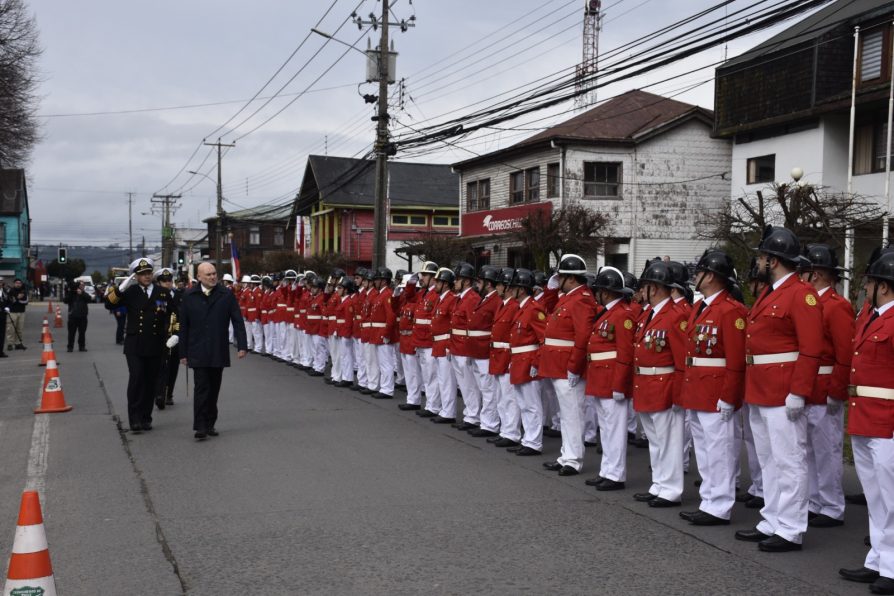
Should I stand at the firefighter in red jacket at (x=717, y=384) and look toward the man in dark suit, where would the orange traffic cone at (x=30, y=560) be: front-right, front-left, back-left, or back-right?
front-left

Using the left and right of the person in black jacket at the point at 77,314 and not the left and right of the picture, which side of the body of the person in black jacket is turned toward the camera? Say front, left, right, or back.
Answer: front

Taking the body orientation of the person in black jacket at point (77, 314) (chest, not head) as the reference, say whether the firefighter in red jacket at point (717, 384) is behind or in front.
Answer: in front

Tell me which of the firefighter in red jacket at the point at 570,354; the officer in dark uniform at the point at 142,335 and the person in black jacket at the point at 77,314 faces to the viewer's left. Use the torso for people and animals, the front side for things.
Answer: the firefighter in red jacket

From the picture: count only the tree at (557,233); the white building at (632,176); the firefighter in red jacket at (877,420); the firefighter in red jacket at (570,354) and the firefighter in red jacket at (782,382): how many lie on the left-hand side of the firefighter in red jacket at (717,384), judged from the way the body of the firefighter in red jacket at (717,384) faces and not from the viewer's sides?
2

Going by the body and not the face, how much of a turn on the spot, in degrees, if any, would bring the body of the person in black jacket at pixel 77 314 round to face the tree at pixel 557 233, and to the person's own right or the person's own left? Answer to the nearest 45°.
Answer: approximately 90° to the person's own left

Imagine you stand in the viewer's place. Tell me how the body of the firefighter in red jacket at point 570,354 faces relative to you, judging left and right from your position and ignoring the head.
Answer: facing to the left of the viewer

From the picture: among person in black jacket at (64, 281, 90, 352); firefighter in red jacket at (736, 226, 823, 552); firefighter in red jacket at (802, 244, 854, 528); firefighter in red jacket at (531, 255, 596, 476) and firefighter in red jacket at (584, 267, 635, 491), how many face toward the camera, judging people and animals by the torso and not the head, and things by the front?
1

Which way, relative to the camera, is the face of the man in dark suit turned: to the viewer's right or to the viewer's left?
to the viewer's right

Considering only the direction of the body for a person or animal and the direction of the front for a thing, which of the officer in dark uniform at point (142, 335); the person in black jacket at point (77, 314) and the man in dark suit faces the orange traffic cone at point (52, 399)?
the person in black jacket

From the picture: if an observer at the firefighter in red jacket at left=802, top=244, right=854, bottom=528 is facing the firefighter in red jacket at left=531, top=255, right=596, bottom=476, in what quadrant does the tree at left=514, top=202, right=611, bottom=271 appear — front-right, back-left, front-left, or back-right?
front-right

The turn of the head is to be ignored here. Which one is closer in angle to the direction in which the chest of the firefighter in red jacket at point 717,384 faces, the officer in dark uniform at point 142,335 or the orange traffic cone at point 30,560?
the orange traffic cone

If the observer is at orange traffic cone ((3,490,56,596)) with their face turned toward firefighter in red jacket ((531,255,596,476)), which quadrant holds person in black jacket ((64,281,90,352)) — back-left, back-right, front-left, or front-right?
front-left

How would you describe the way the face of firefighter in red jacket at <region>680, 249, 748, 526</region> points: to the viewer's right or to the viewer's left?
to the viewer's left

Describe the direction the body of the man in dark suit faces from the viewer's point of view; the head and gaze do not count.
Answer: toward the camera

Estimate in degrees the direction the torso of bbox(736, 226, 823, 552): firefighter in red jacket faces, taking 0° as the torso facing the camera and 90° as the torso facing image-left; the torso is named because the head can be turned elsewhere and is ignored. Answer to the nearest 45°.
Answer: approximately 90°

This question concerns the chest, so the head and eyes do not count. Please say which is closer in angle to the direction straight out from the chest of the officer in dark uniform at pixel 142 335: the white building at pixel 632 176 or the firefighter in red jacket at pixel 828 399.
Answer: the firefighter in red jacket

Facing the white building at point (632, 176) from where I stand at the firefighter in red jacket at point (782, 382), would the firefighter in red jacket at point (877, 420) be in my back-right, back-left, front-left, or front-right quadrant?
back-right

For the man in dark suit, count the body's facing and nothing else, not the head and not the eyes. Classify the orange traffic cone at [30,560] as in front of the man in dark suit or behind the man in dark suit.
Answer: in front

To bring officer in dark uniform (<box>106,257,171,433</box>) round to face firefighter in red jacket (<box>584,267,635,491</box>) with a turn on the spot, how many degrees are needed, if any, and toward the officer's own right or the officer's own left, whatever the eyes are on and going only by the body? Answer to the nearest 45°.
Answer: approximately 45° to the officer's own left

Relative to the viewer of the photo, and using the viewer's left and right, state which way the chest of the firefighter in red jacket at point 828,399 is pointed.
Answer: facing to the left of the viewer

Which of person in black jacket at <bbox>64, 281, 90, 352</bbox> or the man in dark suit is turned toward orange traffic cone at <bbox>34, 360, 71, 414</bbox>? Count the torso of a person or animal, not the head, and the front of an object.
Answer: the person in black jacket
